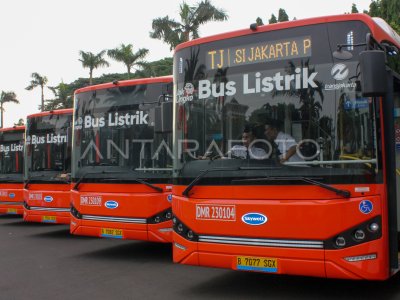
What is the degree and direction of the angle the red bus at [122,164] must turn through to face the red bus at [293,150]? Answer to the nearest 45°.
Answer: approximately 90° to its left

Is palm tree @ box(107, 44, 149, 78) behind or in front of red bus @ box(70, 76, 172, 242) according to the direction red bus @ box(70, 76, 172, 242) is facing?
behind

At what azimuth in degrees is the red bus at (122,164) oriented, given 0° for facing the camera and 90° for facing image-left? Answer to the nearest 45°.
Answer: approximately 45°

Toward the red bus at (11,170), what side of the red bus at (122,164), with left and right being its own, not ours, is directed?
right

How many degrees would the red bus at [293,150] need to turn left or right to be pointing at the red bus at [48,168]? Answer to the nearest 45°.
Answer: approximately 135° to its right

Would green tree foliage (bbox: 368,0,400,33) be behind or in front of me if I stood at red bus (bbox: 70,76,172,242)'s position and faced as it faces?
behind

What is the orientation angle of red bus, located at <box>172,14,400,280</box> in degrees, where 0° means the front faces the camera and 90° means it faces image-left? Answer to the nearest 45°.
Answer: approximately 0°

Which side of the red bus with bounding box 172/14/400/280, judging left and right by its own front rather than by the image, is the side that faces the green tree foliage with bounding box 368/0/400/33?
back

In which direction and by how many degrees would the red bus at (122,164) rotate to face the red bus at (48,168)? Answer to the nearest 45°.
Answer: approximately 90° to its right
